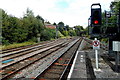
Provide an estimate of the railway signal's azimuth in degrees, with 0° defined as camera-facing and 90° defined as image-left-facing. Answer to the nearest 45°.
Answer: approximately 0°
